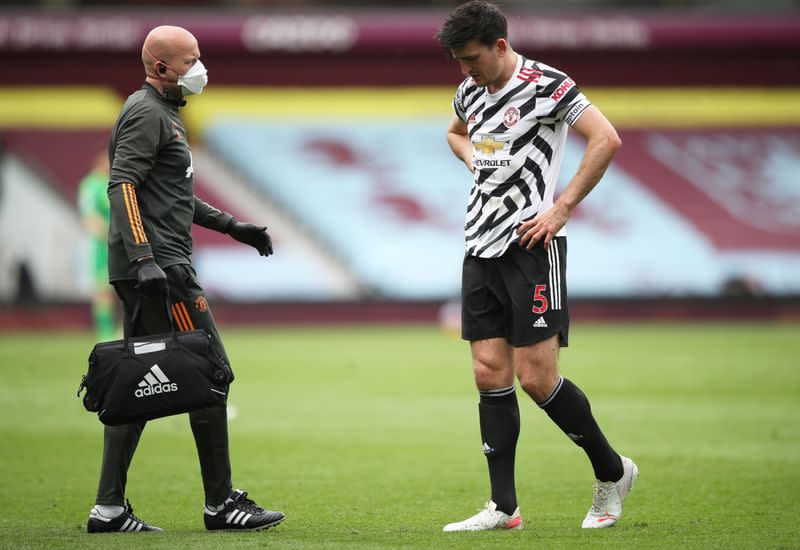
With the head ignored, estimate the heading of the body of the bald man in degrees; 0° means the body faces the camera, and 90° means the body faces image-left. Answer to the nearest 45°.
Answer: approximately 270°

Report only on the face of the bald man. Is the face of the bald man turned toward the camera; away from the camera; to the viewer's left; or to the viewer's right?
to the viewer's right

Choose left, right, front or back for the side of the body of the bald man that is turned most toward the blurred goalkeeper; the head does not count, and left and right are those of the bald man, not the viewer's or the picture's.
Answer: left
